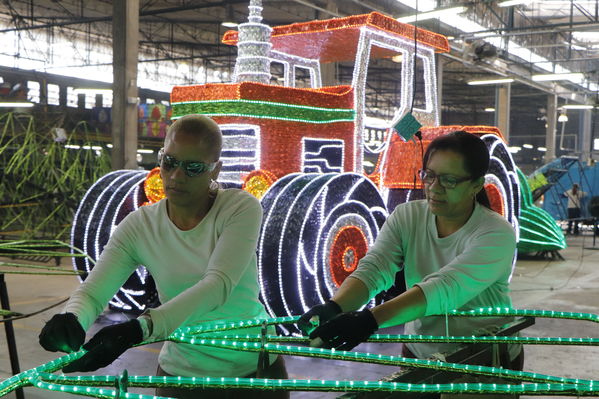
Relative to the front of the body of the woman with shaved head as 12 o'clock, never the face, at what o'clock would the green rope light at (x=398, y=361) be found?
The green rope light is roughly at 9 o'clock from the woman with shaved head.

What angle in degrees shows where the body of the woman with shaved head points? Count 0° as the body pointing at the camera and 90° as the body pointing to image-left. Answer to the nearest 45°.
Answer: approximately 45°

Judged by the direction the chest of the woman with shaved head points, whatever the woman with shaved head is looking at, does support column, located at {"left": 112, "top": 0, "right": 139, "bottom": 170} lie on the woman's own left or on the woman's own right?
on the woman's own right

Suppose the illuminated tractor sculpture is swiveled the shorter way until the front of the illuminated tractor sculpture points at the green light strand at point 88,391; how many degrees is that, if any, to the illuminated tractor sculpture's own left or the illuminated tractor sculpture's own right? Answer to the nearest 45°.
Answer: approximately 45° to the illuminated tractor sculpture's own left
